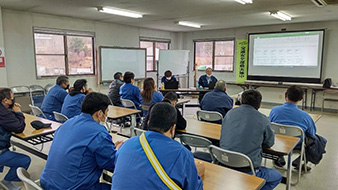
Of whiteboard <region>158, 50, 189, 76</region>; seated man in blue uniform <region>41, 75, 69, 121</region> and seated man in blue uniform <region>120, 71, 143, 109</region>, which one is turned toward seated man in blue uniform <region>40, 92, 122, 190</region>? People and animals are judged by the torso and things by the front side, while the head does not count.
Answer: the whiteboard

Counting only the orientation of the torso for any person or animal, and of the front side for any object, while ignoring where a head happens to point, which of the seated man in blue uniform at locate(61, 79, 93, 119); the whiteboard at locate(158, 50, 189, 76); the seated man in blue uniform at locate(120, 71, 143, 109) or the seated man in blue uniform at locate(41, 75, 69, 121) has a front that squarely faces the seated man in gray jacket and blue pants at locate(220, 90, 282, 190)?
the whiteboard

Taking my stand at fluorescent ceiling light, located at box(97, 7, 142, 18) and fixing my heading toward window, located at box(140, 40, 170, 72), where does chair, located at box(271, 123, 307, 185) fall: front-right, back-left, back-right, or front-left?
back-right

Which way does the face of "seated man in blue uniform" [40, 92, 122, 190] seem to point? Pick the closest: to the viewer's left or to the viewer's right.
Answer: to the viewer's right

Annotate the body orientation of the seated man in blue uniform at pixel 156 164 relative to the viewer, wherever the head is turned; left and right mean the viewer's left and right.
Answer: facing away from the viewer and to the right of the viewer

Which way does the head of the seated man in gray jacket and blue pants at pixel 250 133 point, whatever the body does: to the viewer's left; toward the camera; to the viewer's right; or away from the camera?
away from the camera

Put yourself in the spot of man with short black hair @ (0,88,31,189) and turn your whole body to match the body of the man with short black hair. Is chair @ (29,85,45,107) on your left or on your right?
on your left

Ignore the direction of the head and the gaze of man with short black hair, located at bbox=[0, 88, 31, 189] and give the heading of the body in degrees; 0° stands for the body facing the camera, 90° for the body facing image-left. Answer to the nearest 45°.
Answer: approximately 270°

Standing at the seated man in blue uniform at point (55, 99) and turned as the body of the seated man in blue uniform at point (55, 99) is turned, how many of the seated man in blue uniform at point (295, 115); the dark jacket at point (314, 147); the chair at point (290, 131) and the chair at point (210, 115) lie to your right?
4

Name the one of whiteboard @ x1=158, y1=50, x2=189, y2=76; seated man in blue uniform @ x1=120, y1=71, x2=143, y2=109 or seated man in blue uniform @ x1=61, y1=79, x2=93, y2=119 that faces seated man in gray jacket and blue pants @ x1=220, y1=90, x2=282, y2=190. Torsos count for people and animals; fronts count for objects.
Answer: the whiteboard
